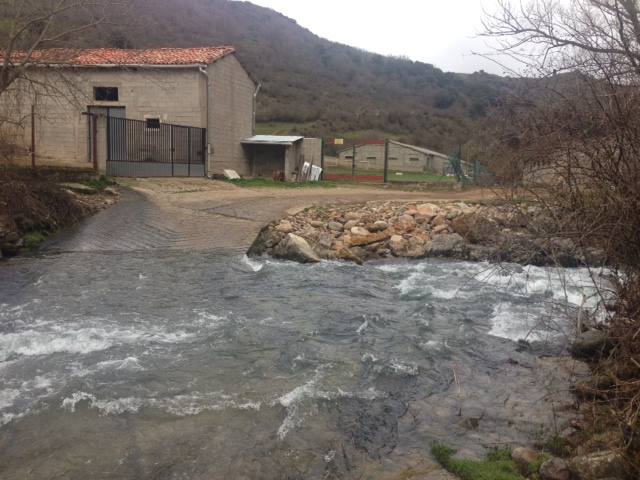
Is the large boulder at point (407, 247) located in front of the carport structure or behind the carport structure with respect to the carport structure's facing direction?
in front

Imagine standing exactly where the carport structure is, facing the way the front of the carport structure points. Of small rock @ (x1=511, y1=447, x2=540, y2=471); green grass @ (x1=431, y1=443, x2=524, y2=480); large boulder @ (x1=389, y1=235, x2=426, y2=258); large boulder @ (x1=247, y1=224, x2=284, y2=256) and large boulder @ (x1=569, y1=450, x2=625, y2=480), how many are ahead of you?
5

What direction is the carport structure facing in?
toward the camera

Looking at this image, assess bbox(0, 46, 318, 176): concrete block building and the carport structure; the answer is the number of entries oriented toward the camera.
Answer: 2

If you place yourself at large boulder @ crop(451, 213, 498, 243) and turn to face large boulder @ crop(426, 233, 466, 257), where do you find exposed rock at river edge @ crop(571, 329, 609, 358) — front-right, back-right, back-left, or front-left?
front-left

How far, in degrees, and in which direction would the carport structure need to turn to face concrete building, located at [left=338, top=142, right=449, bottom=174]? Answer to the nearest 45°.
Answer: approximately 135° to its left

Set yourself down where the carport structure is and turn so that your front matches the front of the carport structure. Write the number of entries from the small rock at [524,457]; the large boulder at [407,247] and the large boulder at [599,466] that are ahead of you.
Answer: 3

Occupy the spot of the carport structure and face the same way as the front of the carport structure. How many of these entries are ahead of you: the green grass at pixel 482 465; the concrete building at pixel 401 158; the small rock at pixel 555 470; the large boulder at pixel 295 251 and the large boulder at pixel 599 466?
4

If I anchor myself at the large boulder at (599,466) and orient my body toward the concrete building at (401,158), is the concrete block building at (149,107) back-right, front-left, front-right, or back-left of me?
front-left

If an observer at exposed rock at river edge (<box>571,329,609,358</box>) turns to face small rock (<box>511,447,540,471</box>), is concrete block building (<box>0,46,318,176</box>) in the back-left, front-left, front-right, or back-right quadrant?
back-right

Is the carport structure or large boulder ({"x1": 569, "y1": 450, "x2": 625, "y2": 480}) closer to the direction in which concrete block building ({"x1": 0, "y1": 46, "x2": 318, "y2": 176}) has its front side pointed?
the large boulder

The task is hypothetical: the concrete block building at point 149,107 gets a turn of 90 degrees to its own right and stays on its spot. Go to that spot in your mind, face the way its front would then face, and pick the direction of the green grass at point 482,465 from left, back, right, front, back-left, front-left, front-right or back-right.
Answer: left

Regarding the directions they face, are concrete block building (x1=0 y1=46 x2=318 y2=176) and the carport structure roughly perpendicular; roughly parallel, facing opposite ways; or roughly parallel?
roughly parallel

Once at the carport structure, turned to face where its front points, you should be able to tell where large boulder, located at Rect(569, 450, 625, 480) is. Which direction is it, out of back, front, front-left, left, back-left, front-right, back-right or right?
front

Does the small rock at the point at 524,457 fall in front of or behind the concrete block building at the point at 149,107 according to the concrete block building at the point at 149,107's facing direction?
in front
